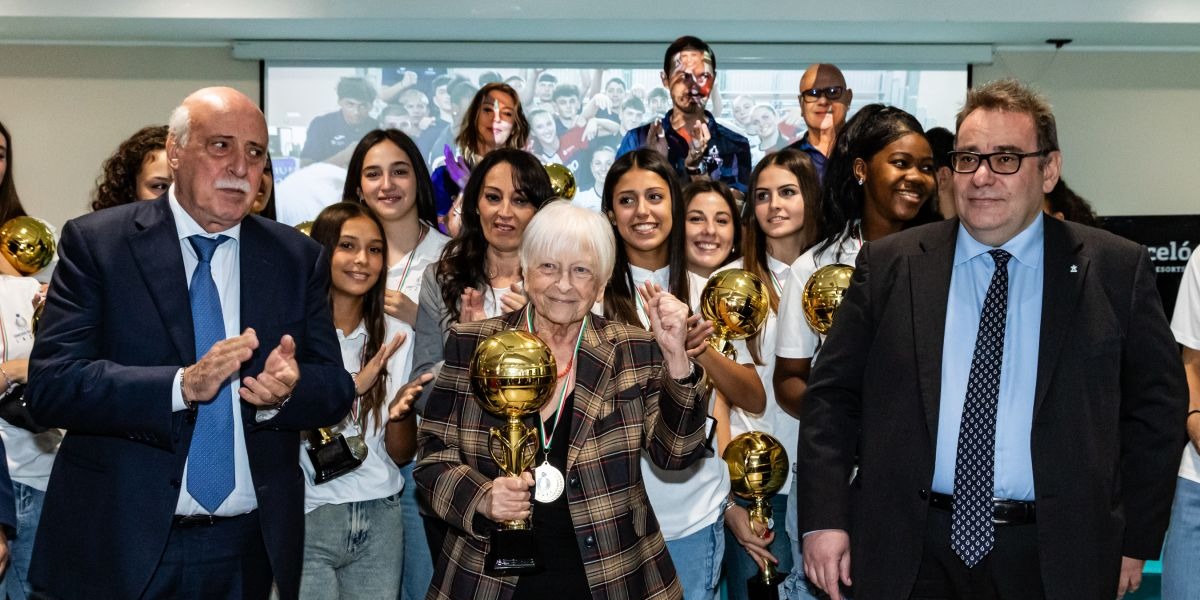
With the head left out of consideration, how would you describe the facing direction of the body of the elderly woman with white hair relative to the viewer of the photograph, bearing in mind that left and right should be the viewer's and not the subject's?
facing the viewer

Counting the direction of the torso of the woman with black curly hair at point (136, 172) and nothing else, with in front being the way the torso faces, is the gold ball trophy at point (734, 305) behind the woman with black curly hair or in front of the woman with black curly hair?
in front

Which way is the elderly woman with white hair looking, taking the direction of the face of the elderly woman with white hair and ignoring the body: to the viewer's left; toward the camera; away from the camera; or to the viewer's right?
toward the camera

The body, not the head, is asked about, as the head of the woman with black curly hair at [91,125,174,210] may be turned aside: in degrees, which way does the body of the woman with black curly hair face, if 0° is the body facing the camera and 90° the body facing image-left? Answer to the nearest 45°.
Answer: approximately 315°

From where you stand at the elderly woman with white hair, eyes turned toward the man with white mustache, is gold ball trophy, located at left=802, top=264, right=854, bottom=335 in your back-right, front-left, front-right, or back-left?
back-right

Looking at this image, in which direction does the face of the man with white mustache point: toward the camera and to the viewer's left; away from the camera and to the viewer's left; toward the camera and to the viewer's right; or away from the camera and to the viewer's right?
toward the camera and to the viewer's right

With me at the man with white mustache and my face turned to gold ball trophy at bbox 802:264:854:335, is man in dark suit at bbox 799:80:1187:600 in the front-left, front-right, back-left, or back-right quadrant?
front-right

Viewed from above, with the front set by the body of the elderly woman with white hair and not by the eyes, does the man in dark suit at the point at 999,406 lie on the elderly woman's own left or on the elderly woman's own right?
on the elderly woman's own left

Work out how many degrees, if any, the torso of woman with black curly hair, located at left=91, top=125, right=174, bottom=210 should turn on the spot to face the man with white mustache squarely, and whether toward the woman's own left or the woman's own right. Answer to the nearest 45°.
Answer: approximately 45° to the woman's own right

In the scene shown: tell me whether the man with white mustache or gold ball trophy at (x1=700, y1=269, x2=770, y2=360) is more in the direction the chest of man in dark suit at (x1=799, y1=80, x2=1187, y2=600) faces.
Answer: the man with white mustache

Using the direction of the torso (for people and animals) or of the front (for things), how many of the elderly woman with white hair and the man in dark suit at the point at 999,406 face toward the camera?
2
